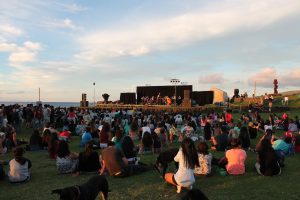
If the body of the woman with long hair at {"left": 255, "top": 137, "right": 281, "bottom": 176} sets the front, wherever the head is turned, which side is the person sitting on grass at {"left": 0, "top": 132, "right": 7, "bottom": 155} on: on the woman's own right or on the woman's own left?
on the woman's own left

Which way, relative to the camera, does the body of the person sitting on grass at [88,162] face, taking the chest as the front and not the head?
away from the camera

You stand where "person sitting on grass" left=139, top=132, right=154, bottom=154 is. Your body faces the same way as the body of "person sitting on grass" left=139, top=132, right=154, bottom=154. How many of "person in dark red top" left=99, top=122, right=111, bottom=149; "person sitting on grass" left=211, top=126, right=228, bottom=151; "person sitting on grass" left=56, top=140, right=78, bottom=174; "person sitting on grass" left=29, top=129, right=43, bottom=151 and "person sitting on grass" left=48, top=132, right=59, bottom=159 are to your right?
1

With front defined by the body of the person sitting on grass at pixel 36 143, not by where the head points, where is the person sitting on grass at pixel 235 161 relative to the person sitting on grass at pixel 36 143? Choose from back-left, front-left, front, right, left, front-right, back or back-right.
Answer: back-right

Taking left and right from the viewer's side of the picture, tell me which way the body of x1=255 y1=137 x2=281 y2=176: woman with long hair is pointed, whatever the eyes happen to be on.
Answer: facing away from the viewer

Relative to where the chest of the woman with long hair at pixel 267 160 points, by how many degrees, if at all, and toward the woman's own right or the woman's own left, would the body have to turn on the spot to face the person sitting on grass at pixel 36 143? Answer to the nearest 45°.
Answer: approximately 90° to the woman's own left

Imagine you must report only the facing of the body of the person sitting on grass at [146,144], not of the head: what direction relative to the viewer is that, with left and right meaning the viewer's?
facing away from the viewer

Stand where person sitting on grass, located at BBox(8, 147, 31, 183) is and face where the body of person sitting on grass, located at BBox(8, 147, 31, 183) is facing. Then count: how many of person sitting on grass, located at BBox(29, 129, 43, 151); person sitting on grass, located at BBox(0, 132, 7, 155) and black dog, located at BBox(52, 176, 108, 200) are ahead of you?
2

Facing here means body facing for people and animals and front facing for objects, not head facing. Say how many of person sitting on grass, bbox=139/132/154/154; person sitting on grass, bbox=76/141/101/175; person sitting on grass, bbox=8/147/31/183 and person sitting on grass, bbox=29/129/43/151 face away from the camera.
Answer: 4

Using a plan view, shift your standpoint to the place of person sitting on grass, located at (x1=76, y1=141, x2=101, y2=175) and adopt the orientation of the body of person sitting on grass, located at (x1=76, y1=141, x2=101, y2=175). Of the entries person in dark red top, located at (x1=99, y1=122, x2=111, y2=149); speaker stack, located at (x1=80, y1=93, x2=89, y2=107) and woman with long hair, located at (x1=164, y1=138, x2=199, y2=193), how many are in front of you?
2

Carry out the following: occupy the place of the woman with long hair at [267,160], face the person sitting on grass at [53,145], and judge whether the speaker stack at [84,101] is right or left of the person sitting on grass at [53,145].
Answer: right

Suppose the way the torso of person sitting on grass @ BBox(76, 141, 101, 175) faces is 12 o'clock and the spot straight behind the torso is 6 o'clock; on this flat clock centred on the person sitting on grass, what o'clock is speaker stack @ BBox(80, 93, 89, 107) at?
The speaker stack is roughly at 12 o'clock from the person sitting on grass.

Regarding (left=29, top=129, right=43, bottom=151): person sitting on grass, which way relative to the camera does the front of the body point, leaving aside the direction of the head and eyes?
away from the camera

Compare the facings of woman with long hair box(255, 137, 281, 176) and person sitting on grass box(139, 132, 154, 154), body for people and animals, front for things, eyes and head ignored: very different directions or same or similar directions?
same or similar directions

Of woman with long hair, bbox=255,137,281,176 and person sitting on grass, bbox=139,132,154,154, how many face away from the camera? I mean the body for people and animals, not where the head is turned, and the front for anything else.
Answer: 2

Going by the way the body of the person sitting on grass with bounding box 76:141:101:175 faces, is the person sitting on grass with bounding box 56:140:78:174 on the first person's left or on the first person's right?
on the first person's left

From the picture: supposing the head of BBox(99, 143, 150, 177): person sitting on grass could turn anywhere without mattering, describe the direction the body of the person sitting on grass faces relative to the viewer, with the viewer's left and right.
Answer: facing away from the viewer and to the right of the viewer

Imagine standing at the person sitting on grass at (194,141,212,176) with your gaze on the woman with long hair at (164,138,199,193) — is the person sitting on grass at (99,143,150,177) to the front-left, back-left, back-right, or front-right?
front-right

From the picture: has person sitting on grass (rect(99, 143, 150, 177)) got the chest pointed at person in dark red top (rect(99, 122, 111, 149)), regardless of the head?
no

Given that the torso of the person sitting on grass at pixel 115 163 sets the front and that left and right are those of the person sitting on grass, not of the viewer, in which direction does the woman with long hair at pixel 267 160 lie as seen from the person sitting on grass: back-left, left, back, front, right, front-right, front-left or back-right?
front-right

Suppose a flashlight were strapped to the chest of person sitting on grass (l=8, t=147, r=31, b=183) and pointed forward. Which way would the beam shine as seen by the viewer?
away from the camera
